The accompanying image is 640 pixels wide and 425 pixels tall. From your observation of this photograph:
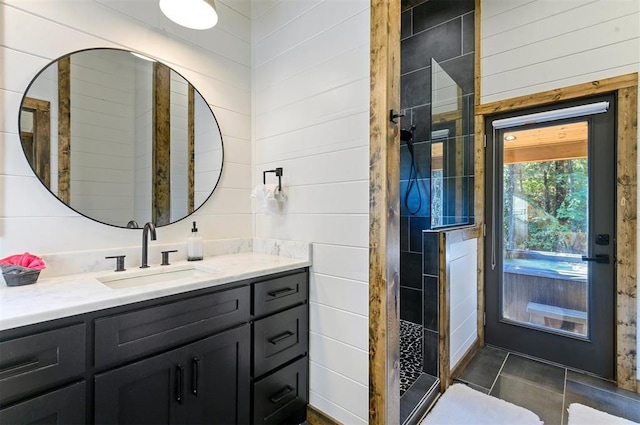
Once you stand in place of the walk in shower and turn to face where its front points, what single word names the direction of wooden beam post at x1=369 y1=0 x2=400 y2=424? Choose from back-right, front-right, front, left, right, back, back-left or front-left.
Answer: front-right

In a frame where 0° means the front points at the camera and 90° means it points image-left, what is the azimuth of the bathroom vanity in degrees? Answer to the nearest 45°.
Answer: approximately 315°

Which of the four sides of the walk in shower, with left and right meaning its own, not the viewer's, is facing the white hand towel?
right

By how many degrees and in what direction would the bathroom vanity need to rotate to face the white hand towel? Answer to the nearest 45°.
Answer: approximately 90° to its left

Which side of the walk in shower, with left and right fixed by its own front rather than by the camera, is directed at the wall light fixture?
right

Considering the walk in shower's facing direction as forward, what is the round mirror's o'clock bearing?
The round mirror is roughly at 3 o'clock from the walk in shower.

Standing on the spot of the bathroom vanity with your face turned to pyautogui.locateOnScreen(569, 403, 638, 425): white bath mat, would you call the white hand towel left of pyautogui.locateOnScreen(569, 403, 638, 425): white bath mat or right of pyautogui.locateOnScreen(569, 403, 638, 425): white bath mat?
left

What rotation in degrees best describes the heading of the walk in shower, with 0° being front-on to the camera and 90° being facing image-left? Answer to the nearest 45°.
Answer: approximately 315°
